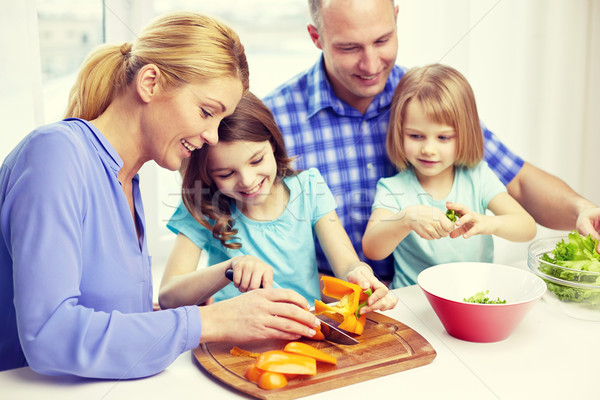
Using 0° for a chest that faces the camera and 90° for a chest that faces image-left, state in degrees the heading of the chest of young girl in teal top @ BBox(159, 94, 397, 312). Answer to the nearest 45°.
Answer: approximately 0°

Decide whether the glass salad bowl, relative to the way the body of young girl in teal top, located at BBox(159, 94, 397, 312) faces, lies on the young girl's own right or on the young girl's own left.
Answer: on the young girl's own left

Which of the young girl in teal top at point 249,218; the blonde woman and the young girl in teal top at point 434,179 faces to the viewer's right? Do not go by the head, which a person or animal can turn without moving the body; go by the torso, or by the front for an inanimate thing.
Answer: the blonde woman

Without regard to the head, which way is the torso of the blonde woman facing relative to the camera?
to the viewer's right

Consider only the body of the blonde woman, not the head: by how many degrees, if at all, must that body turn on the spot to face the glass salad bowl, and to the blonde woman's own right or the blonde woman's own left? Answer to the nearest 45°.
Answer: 0° — they already face it

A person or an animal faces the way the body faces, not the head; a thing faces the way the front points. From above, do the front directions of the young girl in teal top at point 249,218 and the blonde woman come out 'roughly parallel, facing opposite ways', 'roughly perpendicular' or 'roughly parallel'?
roughly perpendicular

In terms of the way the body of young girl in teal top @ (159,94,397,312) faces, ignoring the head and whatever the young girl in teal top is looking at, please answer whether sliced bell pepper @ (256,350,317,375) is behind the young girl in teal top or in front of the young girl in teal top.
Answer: in front

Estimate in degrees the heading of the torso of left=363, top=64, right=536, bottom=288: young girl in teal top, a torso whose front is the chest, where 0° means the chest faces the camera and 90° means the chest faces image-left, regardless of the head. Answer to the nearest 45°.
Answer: approximately 0°

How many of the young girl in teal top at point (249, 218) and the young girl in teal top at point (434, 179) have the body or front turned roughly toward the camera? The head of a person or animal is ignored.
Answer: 2
